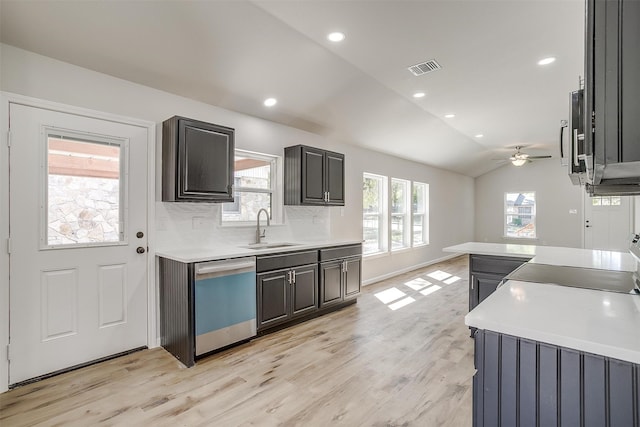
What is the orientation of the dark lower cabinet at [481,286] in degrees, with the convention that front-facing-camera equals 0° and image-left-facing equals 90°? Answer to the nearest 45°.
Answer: approximately 0°

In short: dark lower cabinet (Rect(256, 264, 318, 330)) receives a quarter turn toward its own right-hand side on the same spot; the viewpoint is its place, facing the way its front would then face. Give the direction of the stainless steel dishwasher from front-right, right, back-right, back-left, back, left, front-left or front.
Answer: front

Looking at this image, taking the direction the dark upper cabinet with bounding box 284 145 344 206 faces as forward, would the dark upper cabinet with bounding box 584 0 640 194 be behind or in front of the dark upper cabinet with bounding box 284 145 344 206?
in front

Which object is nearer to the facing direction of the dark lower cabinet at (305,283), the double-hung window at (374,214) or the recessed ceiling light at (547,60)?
the recessed ceiling light

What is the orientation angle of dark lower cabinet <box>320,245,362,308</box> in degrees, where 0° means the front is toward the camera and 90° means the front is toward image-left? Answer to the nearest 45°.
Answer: approximately 315°

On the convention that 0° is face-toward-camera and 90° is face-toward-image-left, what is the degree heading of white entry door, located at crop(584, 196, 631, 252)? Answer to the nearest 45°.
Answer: approximately 0°

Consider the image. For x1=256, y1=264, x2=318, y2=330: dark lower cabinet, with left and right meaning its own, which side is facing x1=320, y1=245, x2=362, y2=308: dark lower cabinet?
left

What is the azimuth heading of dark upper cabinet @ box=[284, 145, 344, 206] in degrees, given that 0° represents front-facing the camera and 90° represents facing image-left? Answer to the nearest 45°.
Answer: approximately 315°

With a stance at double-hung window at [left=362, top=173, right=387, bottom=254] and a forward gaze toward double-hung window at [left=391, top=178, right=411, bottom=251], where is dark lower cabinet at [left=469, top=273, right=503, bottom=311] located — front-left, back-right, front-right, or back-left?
back-right

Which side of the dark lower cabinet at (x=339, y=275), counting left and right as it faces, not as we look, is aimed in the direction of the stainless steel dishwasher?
right

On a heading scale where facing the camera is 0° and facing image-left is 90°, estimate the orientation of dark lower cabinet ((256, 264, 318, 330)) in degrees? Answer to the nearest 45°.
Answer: approximately 315°

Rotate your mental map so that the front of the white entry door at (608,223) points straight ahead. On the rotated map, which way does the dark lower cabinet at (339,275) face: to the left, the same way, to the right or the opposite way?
to the left

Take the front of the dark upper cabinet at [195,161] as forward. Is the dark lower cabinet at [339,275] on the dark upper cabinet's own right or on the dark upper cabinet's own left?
on the dark upper cabinet's own left

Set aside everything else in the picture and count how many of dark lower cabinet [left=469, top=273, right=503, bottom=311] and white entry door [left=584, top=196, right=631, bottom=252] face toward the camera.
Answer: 2
